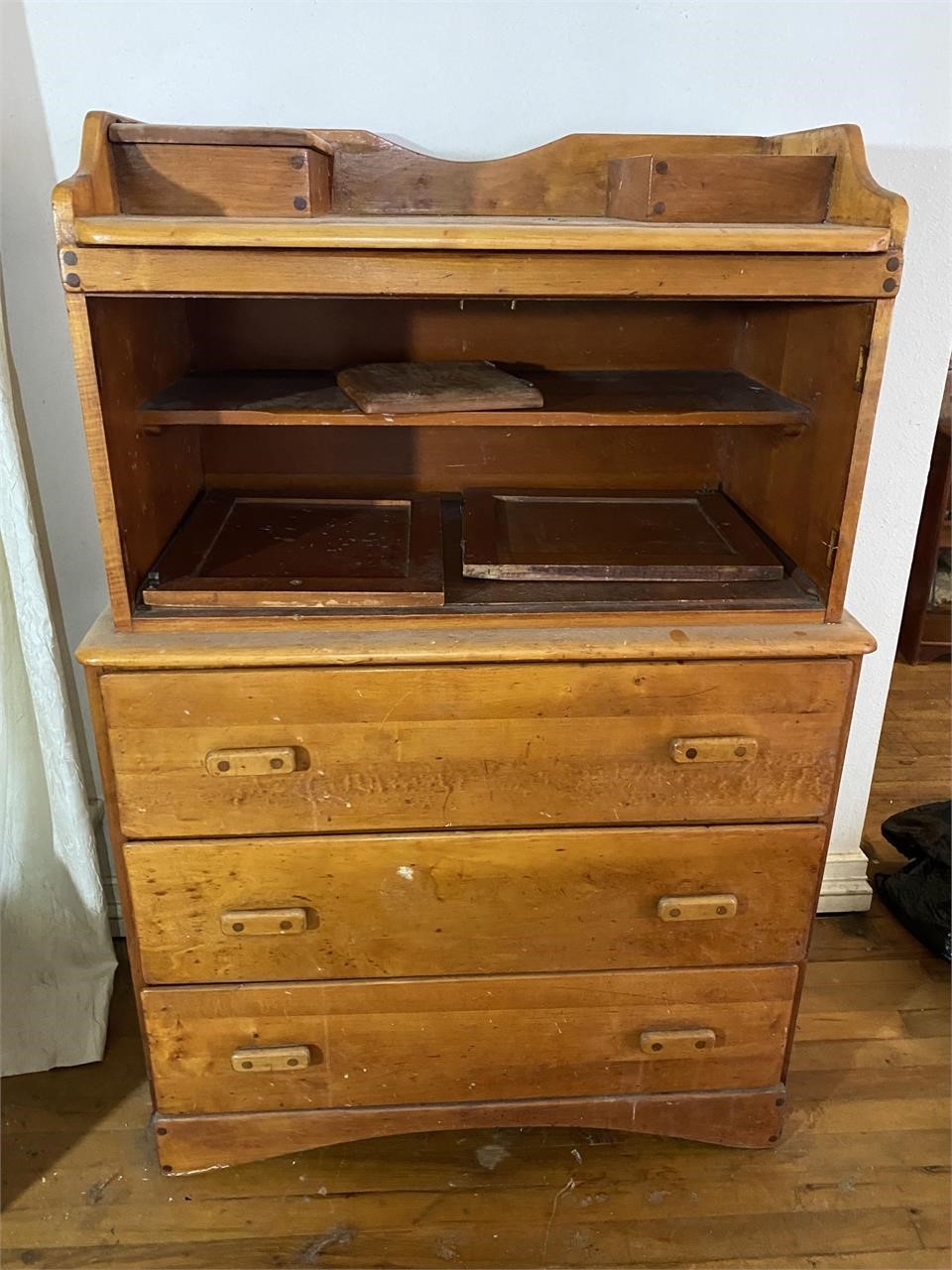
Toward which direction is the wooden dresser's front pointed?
toward the camera

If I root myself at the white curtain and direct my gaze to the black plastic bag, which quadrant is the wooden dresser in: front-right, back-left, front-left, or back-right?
front-right

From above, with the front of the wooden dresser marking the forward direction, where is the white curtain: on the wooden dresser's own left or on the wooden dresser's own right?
on the wooden dresser's own right

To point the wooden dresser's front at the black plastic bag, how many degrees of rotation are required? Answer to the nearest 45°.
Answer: approximately 135° to its left
